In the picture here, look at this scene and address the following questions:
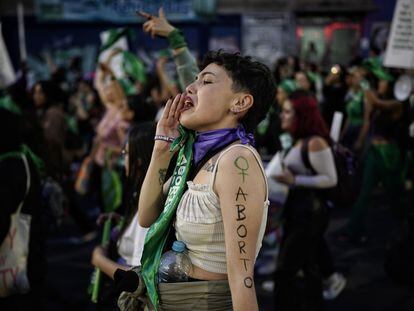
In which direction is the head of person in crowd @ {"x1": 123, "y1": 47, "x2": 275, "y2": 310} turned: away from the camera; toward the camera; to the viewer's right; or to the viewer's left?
to the viewer's left

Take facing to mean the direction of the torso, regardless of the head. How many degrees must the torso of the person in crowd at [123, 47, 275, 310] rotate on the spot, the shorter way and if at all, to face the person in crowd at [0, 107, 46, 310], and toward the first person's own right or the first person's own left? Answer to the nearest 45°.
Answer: approximately 45° to the first person's own right

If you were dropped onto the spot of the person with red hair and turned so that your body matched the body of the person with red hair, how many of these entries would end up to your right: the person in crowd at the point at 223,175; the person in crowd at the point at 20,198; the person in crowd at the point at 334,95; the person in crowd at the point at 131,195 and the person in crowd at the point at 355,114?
2

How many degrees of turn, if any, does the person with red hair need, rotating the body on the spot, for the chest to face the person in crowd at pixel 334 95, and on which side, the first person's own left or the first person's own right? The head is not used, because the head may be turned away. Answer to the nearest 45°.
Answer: approximately 90° to the first person's own right

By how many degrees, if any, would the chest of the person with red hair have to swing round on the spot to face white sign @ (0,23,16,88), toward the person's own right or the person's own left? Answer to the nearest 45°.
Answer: approximately 45° to the person's own right

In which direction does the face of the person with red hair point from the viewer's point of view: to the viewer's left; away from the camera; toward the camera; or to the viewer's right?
to the viewer's left

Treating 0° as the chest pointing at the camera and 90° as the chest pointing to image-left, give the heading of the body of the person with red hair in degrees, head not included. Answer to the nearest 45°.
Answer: approximately 90°

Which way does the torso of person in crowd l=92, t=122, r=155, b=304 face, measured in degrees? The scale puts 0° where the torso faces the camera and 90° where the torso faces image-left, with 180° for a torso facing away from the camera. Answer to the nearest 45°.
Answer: approximately 90°

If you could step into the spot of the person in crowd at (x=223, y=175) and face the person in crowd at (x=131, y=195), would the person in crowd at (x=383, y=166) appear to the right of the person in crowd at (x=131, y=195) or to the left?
right
